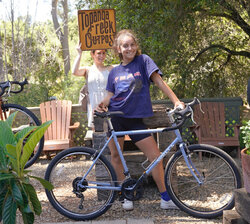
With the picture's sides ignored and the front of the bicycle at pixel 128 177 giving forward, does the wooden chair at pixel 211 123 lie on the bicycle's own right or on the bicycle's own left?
on the bicycle's own left

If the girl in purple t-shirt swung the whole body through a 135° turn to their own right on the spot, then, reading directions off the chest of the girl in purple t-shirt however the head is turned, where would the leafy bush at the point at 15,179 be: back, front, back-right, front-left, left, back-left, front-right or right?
left

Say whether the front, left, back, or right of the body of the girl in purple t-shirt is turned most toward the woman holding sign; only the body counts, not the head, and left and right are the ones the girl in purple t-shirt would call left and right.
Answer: back

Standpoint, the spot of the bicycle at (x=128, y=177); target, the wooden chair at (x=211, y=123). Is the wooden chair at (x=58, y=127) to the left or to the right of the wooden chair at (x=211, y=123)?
left

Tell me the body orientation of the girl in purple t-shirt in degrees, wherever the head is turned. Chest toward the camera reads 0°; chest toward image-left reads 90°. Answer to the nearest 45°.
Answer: approximately 0°

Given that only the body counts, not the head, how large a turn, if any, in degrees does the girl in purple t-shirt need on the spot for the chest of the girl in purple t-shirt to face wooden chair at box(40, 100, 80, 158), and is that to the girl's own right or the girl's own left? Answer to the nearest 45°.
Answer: approximately 135° to the girl's own right

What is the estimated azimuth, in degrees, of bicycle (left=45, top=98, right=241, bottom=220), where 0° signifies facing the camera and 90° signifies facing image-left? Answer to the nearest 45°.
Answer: approximately 270°
